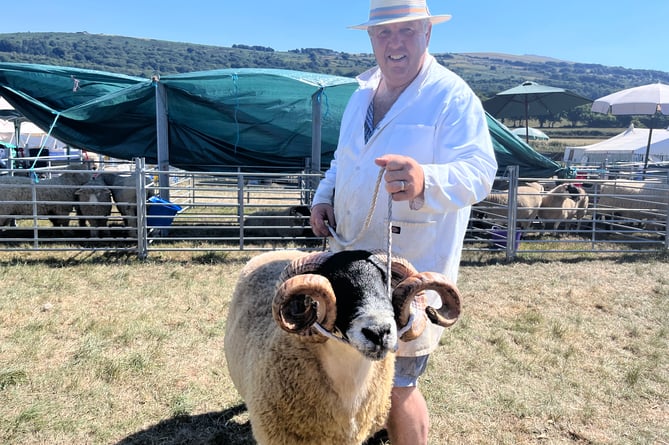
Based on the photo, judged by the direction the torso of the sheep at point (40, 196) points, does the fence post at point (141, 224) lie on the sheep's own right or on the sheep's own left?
on the sheep's own right

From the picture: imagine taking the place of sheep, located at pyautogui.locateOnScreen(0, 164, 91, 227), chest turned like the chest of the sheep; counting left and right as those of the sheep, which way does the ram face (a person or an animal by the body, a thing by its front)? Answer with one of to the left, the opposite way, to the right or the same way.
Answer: to the right

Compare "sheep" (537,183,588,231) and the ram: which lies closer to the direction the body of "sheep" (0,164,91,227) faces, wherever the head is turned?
the sheep

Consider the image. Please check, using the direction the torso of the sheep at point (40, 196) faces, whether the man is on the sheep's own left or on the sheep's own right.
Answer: on the sheep's own right

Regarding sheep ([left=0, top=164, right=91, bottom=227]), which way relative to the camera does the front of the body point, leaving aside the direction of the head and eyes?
to the viewer's right

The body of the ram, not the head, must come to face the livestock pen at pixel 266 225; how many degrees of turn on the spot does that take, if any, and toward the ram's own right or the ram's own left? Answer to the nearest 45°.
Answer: approximately 135° to the ram's own left

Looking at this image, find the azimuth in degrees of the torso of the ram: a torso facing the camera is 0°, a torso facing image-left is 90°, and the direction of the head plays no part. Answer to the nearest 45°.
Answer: approximately 315°
